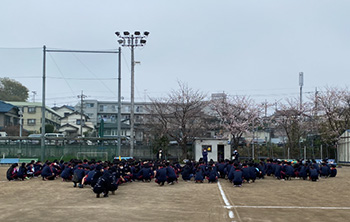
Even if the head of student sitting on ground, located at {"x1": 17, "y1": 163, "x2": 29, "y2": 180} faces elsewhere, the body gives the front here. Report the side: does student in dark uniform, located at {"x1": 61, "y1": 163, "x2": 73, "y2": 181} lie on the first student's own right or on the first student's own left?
on the first student's own right

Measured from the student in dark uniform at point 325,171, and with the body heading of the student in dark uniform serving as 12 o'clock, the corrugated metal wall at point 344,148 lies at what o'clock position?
The corrugated metal wall is roughly at 12 o'clock from the student in dark uniform.

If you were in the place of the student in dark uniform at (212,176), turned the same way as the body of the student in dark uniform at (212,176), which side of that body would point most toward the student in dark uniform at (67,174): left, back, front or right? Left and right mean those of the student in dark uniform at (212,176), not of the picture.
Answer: left

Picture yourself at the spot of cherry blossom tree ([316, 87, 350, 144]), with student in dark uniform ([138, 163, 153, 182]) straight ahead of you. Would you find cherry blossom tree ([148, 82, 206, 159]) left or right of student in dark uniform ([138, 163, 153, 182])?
right

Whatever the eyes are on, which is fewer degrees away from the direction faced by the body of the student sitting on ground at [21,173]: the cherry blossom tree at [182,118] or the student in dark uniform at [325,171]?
the cherry blossom tree

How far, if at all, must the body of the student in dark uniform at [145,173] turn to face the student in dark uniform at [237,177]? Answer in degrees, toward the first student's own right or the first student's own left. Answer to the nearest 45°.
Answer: approximately 135° to the first student's own right

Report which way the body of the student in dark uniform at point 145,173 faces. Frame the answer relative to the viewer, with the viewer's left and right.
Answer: facing away from the viewer

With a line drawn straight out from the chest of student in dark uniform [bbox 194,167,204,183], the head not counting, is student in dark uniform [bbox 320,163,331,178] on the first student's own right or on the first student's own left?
on the first student's own right

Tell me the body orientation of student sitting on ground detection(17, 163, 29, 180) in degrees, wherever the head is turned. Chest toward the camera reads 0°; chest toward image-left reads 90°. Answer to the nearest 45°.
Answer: approximately 225°

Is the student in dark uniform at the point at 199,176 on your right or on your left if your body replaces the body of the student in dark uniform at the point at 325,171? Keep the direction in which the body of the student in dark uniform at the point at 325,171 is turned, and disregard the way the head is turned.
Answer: on your left

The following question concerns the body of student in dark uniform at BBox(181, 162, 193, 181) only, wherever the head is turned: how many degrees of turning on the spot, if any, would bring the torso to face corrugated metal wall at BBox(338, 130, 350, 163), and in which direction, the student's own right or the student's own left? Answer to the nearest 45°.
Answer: approximately 45° to the student's own right

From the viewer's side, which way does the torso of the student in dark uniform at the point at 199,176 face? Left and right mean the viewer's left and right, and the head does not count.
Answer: facing away from the viewer

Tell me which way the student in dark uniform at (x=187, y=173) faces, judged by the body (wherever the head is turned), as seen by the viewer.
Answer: away from the camera
